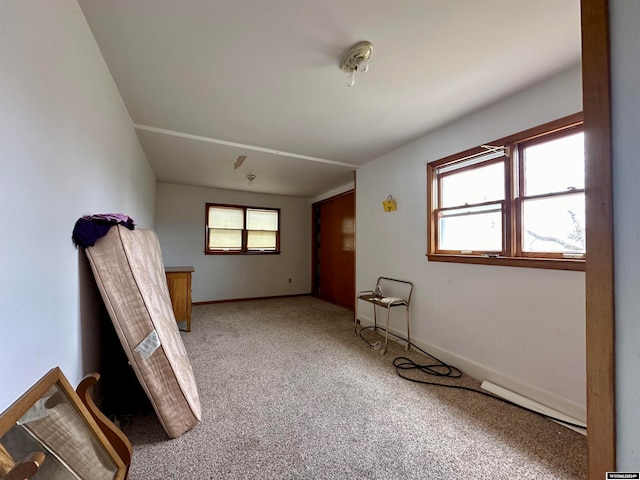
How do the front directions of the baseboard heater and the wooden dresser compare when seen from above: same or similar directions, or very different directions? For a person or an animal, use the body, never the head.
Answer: very different directions

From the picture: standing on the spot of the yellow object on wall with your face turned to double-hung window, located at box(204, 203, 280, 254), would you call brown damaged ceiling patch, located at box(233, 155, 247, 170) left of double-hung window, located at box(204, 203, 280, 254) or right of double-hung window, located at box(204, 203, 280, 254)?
left

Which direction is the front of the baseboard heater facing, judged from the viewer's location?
facing the viewer and to the left of the viewer

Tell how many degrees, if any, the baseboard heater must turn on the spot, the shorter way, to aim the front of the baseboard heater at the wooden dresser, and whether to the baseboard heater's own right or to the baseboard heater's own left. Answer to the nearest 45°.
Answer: approximately 45° to the baseboard heater's own right

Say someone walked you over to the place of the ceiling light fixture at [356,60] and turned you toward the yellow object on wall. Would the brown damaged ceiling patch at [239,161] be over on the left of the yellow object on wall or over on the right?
left

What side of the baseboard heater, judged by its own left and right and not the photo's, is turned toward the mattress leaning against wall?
front
